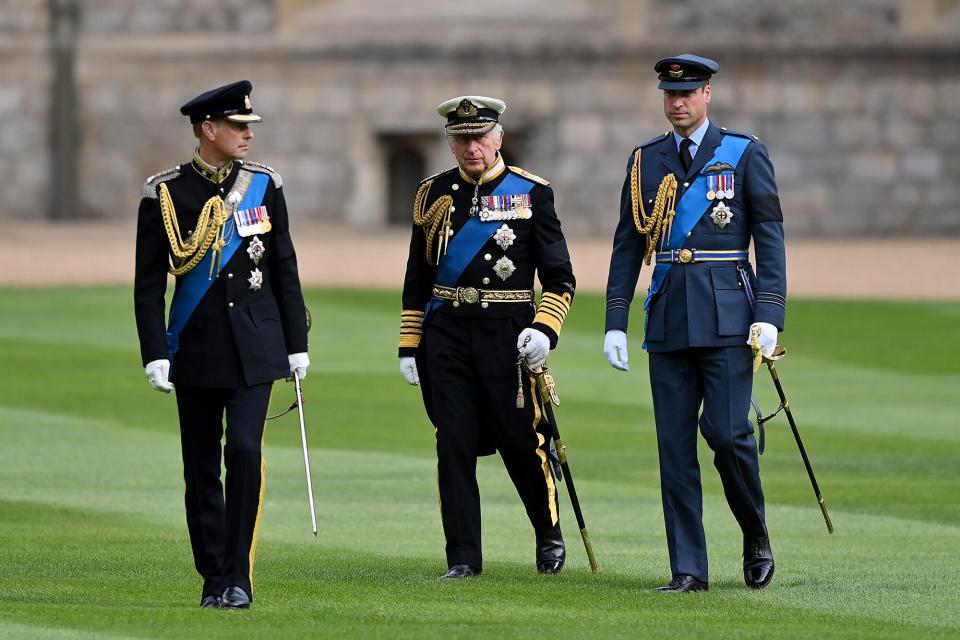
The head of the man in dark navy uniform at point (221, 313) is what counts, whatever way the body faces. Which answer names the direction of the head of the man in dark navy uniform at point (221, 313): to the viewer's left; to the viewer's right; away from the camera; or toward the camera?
to the viewer's right

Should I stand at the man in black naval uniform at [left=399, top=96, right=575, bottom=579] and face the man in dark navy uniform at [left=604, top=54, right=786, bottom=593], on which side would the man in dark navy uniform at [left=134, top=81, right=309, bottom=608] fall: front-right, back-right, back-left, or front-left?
back-right

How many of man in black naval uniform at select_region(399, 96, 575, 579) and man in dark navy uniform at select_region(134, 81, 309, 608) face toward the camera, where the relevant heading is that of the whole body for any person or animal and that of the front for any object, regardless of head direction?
2

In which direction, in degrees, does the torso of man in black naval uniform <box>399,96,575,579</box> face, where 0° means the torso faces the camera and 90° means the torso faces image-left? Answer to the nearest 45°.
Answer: approximately 0°

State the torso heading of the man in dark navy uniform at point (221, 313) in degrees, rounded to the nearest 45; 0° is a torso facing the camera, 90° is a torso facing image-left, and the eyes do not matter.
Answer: approximately 0°

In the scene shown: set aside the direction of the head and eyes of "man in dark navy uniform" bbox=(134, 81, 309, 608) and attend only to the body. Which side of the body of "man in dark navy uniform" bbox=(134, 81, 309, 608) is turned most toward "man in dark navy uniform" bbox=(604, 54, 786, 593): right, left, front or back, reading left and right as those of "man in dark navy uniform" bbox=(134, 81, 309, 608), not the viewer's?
left

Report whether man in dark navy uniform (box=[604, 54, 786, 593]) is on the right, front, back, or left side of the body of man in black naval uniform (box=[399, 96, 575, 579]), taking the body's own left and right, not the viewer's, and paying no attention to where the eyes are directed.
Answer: left

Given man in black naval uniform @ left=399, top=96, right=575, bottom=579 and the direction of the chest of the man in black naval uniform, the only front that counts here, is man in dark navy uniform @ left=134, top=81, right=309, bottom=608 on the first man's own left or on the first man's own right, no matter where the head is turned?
on the first man's own right
